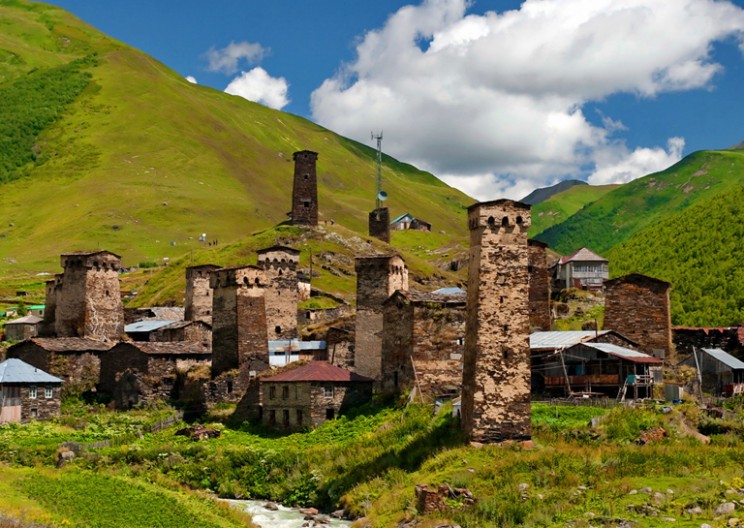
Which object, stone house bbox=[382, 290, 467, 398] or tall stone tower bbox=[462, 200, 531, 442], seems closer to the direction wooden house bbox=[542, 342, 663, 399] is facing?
the tall stone tower

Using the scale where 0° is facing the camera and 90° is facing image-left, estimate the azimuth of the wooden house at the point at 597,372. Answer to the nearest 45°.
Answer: approximately 0°

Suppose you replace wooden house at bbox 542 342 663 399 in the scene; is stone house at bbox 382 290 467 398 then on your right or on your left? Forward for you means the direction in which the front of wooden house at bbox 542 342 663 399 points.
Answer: on your right

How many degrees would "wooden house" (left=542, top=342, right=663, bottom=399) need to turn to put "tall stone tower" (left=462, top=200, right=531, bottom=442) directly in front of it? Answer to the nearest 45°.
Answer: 0° — it already faces it
